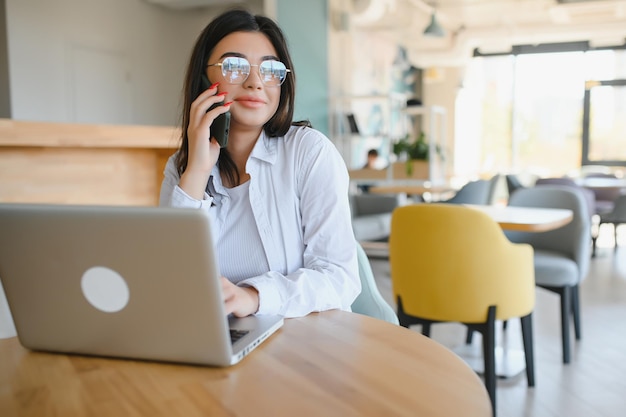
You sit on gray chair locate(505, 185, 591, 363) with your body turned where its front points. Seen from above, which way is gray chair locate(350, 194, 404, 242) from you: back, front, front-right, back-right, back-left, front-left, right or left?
right

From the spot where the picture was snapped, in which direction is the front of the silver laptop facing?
facing away from the viewer and to the right of the viewer

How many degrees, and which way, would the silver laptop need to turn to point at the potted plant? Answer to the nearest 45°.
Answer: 0° — it already faces it

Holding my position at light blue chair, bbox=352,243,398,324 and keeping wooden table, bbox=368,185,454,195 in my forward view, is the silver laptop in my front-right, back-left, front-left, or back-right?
back-left

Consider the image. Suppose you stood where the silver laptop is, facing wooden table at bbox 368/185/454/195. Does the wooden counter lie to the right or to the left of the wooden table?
left

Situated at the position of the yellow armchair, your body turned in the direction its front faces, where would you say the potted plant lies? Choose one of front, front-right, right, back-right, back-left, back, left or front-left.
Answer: front-left

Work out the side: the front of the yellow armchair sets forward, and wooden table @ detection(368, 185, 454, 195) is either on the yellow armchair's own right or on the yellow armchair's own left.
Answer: on the yellow armchair's own left

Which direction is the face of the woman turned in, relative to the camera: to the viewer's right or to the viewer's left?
to the viewer's right
